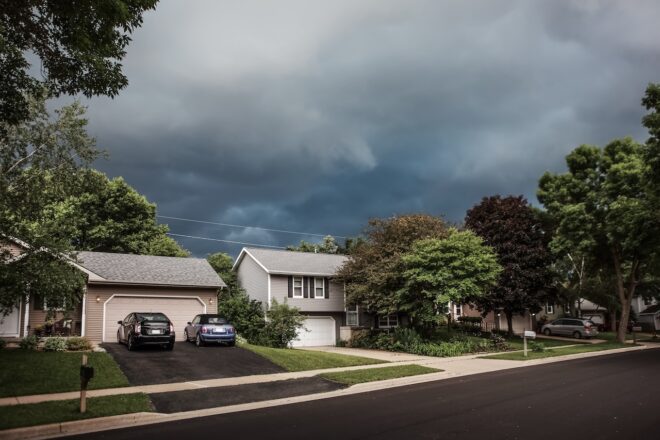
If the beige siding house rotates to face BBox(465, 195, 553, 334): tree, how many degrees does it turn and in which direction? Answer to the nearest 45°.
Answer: approximately 90° to its left

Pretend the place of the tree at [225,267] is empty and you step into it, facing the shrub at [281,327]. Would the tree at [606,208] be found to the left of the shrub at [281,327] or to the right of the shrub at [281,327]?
left

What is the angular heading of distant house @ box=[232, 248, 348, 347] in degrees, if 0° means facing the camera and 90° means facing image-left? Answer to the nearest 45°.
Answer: approximately 315°

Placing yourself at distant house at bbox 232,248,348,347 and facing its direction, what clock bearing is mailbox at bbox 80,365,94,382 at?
The mailbox is roughly at 2 o'clock from the distant house.

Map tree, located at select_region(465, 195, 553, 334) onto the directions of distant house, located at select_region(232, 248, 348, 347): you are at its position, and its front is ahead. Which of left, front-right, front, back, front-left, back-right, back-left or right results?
front-left

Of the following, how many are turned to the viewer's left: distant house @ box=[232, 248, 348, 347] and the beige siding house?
0

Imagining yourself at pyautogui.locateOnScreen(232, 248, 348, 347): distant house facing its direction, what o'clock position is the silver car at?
The silver car is roughly at 10 o'clock from the distant house.

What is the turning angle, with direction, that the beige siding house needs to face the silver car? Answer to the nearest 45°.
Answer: approximately 90° to its left

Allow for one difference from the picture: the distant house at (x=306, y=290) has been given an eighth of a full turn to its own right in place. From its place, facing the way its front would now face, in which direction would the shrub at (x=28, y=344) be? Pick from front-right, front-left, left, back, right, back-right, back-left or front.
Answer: front-right

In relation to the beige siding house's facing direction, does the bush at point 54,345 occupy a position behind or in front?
in front

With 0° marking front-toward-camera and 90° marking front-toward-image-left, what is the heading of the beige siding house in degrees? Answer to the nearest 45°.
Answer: approximately 0°
